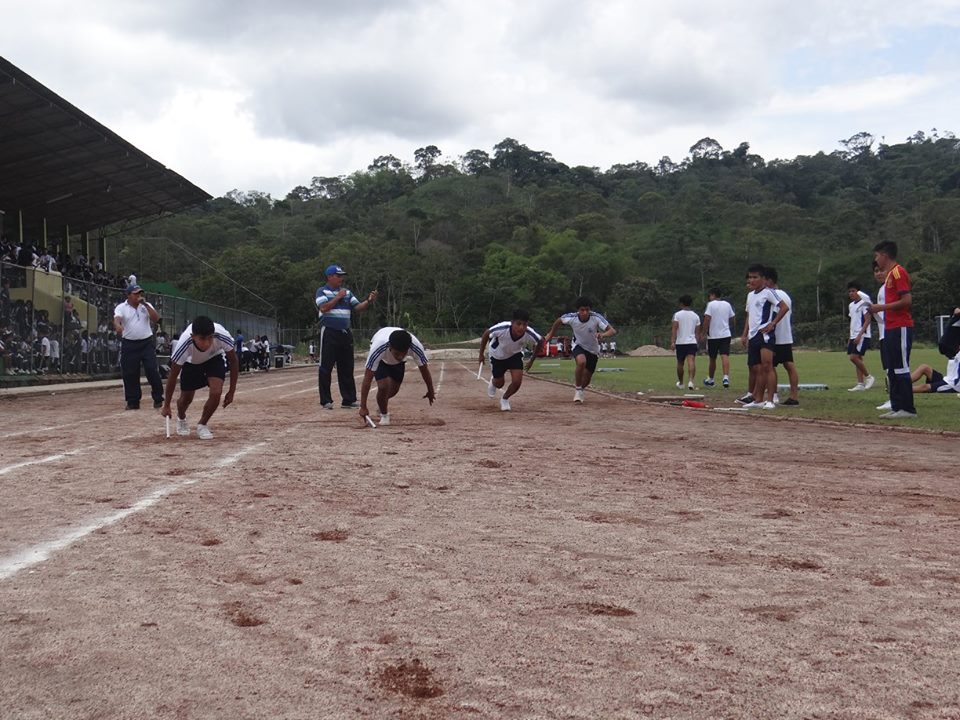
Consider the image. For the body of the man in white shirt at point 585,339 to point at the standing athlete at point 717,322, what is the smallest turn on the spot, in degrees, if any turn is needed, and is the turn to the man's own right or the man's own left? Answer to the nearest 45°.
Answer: approximately 135° to the man's own left

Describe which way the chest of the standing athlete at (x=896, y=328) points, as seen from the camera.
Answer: to the viewer's left

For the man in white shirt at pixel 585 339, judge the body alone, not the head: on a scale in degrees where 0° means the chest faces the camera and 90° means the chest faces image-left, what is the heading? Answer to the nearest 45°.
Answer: approximately 0°

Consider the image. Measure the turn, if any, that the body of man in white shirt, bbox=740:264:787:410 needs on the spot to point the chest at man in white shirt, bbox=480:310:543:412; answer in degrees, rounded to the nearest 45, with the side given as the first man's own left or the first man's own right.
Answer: approximately 45° to the first man's own right

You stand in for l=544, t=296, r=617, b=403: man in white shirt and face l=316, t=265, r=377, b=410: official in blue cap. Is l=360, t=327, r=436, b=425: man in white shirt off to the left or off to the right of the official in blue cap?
left

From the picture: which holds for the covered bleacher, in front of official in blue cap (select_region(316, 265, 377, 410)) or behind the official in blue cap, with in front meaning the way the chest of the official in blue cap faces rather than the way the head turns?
behind

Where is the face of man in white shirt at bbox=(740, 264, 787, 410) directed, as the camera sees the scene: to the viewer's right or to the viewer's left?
to the viewer's left

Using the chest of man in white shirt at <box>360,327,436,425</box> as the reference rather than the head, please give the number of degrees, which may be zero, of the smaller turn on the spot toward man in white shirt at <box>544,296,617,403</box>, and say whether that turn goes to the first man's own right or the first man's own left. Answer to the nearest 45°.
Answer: approximately 135° to the first man's own left
